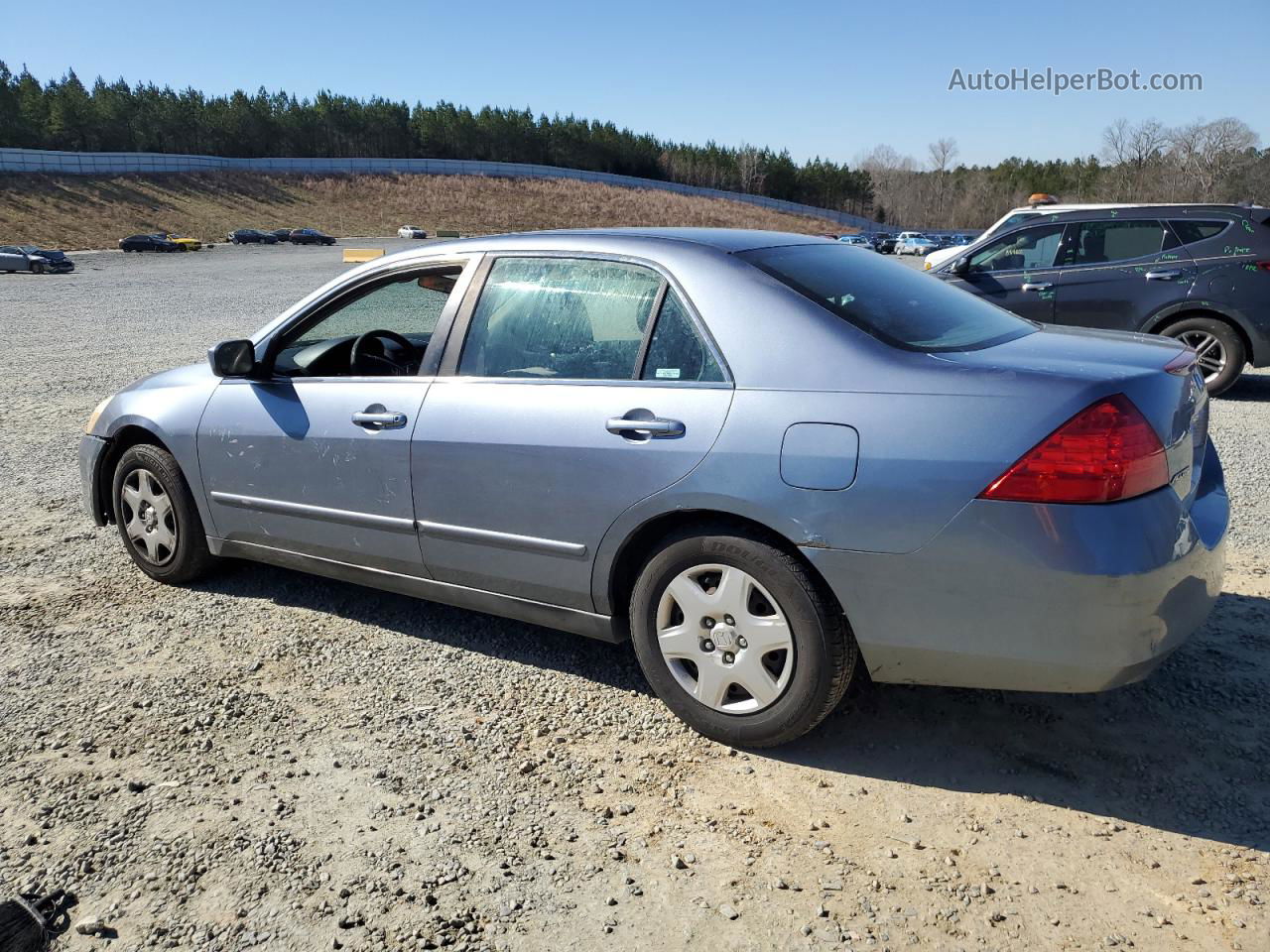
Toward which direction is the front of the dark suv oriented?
to the viewer's left

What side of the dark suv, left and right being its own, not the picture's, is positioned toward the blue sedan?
left

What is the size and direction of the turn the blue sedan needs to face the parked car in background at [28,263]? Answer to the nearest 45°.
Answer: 0° — it already faces it

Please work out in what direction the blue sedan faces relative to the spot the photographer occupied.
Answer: facing away from the viewer and to the left of the viewer

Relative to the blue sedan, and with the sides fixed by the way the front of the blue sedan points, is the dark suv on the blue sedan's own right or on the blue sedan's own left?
on the blue sedan's own right

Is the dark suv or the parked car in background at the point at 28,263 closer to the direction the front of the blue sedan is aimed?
the parked car in background

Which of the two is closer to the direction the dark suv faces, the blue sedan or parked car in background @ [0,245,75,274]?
the parked car in background
